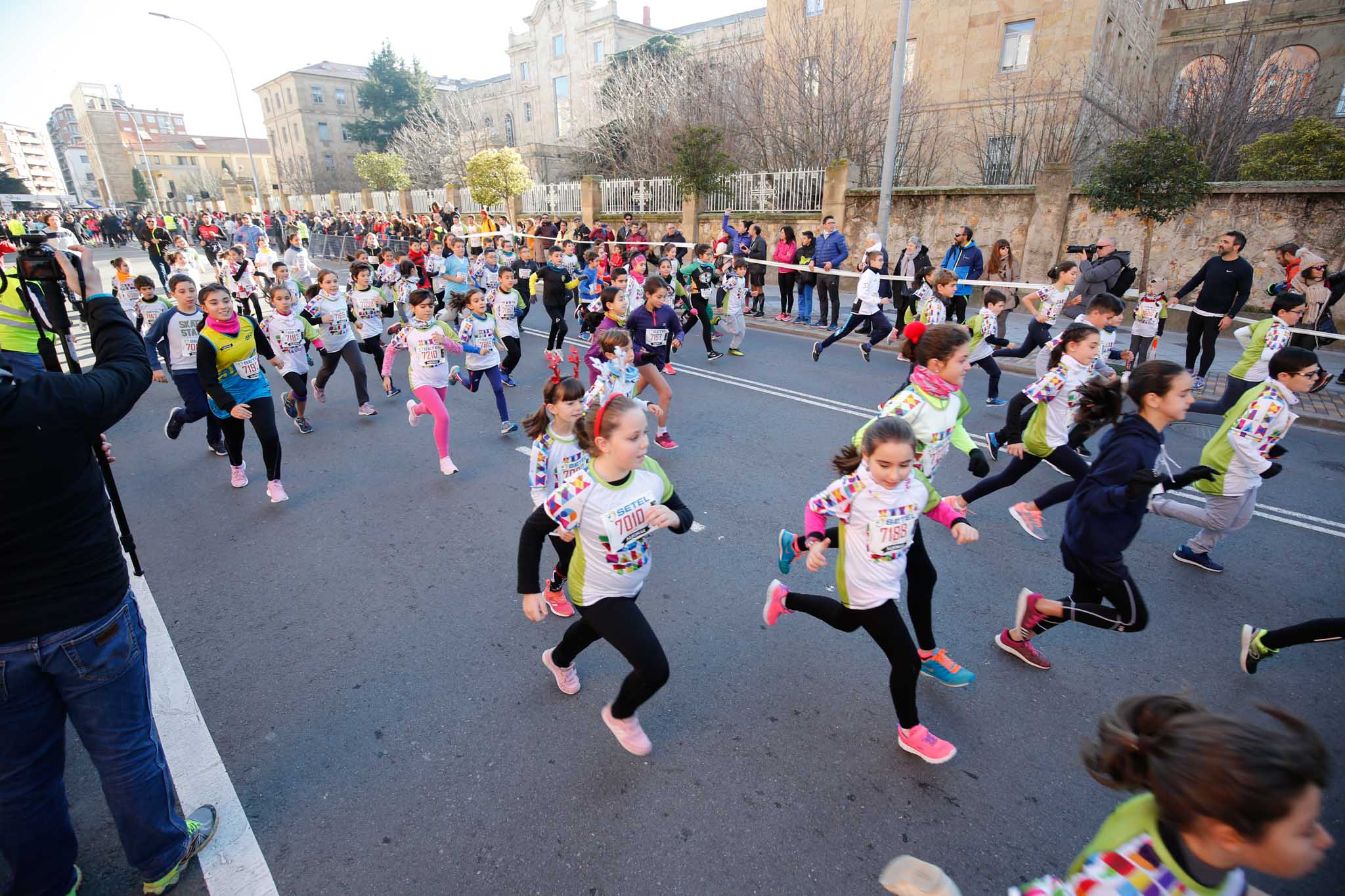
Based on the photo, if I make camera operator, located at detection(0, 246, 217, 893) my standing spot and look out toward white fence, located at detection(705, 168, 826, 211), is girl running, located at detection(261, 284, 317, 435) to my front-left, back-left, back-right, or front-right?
front-left

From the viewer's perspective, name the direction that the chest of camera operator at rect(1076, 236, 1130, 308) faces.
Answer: to the viewer's left

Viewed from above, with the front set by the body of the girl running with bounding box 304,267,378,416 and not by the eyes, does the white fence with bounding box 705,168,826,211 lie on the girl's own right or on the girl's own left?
on the girl's own left

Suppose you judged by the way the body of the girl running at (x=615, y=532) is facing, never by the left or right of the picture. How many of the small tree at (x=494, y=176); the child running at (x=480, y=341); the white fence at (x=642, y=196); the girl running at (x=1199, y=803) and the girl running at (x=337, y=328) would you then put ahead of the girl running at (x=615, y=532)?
1

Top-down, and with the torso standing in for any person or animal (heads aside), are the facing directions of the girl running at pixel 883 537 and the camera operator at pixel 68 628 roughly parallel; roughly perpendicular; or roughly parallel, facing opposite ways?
roughly parallel, facing opposite ways

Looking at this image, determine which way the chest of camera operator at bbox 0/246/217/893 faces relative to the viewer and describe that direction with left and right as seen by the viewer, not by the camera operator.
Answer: facing away from the viewer

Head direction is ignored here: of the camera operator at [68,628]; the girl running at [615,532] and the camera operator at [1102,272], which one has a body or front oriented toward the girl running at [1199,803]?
the girl running at [615,532]

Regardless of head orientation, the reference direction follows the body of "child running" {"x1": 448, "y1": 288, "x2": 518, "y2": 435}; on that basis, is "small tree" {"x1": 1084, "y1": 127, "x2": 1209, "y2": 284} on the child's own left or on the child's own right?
on the child's own left

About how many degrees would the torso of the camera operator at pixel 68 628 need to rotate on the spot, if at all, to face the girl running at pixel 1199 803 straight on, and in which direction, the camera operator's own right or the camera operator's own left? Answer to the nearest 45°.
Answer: approximately 135° to the camera operator's own right

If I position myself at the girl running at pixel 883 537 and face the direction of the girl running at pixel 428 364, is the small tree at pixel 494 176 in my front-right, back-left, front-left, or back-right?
front-right

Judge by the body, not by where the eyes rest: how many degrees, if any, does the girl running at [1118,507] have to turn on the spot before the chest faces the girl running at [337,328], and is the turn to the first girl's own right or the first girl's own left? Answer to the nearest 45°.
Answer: approximately 180°

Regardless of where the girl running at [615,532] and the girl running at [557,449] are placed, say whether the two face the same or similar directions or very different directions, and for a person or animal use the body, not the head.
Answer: same or similar directions

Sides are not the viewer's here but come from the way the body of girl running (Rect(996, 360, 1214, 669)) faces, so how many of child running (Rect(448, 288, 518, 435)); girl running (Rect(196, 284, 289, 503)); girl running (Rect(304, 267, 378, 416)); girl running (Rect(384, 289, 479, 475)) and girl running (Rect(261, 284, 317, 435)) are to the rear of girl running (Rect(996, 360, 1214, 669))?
5
